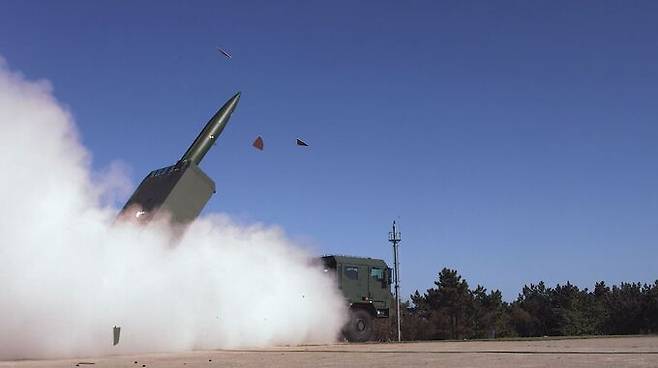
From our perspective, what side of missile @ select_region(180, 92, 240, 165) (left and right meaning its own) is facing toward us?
right

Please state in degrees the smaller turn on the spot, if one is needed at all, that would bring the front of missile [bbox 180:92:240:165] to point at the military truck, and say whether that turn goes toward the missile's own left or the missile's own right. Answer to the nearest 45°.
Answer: approximately 45° to the missile's own left

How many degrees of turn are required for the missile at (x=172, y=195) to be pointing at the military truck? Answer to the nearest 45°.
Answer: approximately 45° to its left
